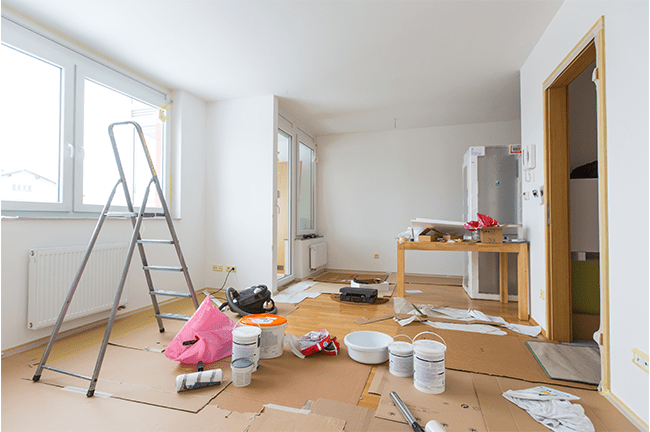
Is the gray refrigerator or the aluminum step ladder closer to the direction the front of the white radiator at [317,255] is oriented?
the gray refrigerator

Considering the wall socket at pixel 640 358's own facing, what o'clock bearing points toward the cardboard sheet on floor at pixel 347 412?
The cardboard sheet on floor is roughly at 12 o'clock from the wall socket.

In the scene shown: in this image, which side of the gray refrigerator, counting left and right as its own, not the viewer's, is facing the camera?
front

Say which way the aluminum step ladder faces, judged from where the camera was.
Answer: facing away from the viewer and to the right of the viewer

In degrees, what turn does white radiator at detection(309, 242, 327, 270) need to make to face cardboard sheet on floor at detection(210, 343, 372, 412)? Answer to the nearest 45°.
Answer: approximately 45° to its right

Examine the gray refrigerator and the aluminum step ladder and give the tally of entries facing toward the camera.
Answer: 1

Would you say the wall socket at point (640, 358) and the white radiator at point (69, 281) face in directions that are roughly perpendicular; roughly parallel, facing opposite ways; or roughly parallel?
roughly parallel, facing opposite ways

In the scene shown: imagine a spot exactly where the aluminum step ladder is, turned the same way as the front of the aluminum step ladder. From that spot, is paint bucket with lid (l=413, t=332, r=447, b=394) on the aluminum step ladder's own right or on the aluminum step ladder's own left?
on the aluminum step ladder's own right

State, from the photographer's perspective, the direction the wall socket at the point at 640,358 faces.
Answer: facing the viewer and to the left of the viewer

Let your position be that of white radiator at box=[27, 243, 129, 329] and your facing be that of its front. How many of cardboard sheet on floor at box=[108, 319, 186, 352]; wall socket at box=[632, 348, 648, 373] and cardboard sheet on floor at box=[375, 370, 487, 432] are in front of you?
3

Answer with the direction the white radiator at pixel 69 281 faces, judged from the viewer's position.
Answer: facing the viewer and to the right of the viewer
